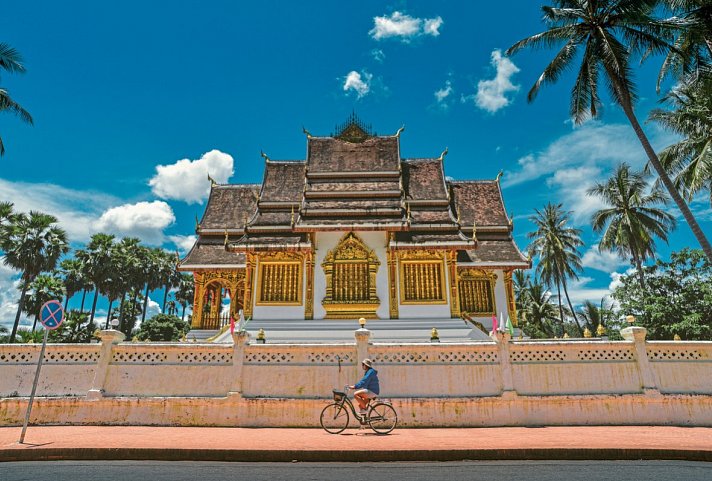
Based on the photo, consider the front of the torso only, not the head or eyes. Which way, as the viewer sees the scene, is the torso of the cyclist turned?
to the viewer's left

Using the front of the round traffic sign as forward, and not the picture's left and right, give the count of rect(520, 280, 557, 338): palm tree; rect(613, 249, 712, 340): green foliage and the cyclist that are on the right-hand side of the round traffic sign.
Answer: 0

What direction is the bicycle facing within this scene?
to the viewer's left

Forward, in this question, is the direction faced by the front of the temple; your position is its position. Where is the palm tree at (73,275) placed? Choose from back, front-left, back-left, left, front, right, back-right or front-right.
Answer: front-right

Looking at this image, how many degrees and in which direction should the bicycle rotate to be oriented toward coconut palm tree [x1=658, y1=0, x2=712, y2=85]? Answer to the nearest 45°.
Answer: approximately 180°

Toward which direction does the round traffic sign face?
toward the camera

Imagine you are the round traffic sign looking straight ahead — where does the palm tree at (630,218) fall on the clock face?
The palm tree is roughly at 9 o'clock from the round traffic sign.

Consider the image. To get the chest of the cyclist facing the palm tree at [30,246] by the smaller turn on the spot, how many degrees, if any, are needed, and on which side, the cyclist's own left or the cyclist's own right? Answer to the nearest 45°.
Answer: approximately 45° to the cyclist's own right

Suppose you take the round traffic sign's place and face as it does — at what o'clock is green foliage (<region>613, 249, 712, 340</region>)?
The green foliage is roughly at 9 o'clock from the round traffic sign.

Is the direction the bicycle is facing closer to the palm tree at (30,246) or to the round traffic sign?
the round traffic sign

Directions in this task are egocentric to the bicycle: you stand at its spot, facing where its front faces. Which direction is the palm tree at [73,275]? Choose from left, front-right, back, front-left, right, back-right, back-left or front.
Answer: front-right

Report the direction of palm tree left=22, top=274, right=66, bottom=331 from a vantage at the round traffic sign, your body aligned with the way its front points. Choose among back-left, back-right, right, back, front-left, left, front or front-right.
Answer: back
